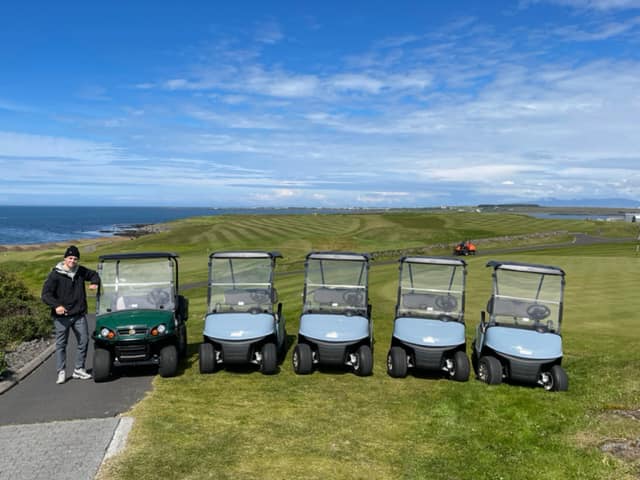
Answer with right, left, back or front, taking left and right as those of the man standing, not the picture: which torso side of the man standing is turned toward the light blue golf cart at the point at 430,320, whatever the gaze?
left

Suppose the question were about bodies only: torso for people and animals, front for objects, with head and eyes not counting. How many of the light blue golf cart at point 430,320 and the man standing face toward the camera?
2

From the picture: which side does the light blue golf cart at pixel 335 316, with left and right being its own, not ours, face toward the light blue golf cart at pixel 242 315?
right

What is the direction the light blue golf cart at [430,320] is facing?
toward the camera

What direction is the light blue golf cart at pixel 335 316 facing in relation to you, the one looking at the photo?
facing the viewer

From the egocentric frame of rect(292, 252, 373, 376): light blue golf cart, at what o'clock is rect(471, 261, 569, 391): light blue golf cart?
rect(471, 261, 569, 391): light blue golf cart is roughly at 9 o'clock from rect(292, 252, 373, 376): light blue golf cart.

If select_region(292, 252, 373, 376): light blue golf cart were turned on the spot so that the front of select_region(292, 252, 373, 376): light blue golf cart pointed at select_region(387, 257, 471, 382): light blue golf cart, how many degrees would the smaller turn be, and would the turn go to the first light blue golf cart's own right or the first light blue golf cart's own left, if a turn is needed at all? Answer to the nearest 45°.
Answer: approximately 90° to the first light blue golf cart's own left

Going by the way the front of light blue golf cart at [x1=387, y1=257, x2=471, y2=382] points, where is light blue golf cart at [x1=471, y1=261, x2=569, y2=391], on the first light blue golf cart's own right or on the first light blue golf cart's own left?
on the first light blue golf cart's own left

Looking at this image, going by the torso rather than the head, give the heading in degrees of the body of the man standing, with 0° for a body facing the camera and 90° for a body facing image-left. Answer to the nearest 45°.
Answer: approximately 0°

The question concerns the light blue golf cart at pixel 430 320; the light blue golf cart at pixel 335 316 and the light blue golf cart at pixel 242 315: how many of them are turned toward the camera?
3

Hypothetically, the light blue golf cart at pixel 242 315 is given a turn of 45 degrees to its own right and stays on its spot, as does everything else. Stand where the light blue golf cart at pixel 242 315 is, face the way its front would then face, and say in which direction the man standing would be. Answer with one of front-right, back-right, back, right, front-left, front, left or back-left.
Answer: front-right

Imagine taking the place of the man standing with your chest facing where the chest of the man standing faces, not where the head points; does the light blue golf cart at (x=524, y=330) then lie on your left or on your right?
on your left
